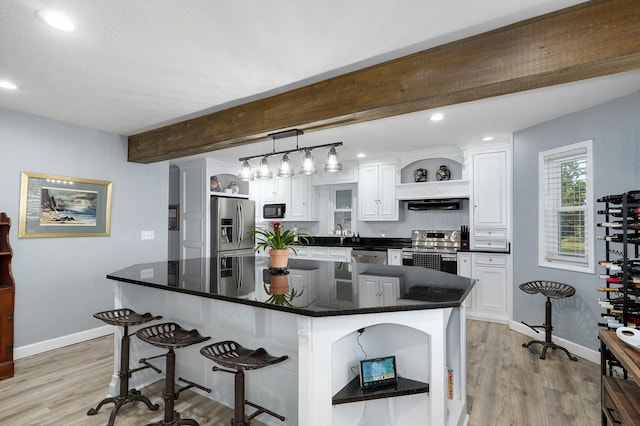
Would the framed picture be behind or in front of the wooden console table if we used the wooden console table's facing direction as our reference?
in front

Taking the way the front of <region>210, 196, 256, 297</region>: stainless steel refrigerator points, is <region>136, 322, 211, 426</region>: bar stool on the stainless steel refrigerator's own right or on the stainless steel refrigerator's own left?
on the stainless steel refrigerator's own right

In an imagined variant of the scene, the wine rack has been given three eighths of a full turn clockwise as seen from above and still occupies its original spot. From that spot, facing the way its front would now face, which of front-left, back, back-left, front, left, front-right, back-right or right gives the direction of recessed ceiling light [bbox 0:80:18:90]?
back-left

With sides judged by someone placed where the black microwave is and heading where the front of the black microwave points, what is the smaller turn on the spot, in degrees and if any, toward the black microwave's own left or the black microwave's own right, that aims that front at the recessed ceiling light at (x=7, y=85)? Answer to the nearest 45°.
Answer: approximately 45° to the black microwave's own right

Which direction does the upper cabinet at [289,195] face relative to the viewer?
toward the camera

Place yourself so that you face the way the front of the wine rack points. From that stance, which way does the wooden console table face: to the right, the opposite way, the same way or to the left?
the same way

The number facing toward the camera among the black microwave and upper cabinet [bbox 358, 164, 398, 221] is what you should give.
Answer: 2

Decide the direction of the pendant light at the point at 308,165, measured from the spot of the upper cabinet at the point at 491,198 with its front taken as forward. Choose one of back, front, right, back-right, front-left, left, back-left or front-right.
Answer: front

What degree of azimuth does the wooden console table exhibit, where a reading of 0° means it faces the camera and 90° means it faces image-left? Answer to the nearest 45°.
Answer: approximately 45°

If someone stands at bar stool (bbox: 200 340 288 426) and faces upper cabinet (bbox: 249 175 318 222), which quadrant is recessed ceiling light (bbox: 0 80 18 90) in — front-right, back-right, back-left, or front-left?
front-left

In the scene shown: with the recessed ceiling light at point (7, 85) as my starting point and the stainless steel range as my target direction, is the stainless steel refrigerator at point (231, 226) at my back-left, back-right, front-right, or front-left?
front-left

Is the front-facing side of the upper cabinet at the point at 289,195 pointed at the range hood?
no

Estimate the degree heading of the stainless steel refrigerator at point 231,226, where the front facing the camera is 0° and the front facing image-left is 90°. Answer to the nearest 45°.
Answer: approximately 315°

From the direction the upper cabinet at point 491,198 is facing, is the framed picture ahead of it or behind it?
ahead

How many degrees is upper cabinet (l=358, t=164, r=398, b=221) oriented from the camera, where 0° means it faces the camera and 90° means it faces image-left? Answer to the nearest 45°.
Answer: approximately 0°

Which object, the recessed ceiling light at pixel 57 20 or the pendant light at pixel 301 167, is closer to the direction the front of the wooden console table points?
the recessed ceiling light

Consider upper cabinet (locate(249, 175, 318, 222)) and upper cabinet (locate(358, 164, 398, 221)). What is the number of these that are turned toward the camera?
2

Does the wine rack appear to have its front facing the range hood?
no

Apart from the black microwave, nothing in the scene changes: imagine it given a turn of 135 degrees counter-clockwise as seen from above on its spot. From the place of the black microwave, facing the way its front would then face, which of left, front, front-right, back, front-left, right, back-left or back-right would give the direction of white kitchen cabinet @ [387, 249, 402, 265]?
right

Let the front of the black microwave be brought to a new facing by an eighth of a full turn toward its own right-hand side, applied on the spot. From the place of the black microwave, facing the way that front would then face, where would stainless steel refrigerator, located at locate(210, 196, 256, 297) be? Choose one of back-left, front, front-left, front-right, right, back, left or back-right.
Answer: front

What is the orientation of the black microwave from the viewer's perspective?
toward the camera

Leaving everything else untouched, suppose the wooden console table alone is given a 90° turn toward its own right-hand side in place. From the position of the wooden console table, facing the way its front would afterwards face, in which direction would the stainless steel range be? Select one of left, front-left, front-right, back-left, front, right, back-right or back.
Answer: front
